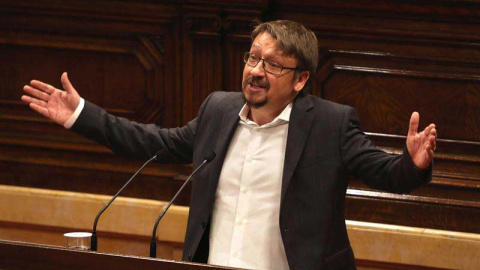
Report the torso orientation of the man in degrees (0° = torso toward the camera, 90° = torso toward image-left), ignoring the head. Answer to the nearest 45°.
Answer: approximately 45°
